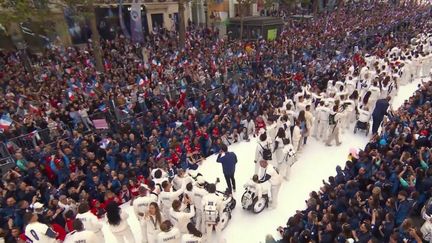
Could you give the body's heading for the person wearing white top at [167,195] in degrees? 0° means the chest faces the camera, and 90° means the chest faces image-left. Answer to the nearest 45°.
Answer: approximately 225°

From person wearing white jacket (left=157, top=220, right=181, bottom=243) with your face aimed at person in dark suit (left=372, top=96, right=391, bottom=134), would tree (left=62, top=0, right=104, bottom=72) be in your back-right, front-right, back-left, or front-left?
front-left

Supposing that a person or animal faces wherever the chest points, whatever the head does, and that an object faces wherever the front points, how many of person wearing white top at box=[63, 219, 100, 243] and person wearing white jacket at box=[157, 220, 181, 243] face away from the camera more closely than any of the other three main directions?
2

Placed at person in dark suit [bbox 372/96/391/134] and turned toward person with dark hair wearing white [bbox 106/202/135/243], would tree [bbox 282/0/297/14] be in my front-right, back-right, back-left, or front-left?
back-right

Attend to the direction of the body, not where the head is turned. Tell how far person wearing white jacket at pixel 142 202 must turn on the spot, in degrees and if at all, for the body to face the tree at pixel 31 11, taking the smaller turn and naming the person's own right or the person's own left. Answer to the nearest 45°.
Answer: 0° — they already face it

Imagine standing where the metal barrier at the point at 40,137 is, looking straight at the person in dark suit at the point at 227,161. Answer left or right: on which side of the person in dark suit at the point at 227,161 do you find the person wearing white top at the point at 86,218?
right

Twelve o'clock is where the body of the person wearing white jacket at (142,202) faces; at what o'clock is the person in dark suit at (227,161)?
The person in dark suit is roughly at 2 o'clock from the person wearing white jacket.

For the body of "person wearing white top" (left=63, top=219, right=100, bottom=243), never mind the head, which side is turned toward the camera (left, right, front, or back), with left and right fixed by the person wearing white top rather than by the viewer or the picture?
back

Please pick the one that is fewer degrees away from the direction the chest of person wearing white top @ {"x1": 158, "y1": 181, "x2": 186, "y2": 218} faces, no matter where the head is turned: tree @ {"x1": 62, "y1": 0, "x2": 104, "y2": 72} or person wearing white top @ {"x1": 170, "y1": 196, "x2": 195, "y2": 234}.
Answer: the tree

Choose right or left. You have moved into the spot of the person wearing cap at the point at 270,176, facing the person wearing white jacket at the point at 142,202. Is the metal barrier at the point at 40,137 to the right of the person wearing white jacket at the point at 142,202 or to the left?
right

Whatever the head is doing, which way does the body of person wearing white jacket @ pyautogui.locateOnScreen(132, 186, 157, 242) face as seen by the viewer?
away from the camera

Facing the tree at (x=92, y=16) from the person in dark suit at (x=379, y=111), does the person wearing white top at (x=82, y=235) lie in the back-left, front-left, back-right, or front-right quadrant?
front-left
